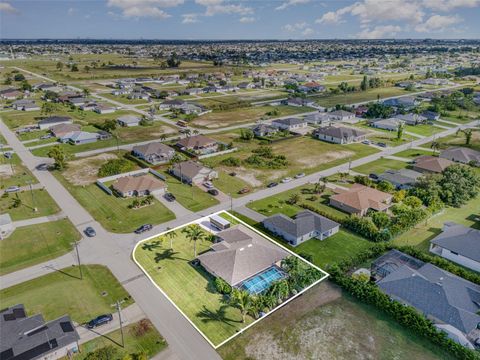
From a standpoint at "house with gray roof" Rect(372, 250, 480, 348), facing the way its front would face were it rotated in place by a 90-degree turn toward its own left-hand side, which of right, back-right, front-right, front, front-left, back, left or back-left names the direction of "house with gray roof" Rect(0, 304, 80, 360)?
back

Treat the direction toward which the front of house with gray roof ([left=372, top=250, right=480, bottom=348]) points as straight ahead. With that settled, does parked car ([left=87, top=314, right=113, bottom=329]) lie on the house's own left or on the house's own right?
on the house's own right

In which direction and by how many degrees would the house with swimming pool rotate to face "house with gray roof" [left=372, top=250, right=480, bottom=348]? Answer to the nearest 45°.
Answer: approximately 135° to its right

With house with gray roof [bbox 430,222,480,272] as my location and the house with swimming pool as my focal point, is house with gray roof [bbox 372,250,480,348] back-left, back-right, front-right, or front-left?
front-left

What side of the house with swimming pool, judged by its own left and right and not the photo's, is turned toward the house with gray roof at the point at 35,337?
left

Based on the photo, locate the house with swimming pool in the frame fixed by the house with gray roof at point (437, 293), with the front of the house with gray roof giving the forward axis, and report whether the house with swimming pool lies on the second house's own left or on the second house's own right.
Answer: on the second house's own right

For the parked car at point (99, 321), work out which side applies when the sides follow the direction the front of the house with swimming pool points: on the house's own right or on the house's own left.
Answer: on the house's own left

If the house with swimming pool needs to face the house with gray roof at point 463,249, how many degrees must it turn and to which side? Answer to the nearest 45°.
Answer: approximately 135° to its right

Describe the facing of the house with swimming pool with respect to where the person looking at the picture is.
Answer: facing away from the viewer and to the left of the viewer
